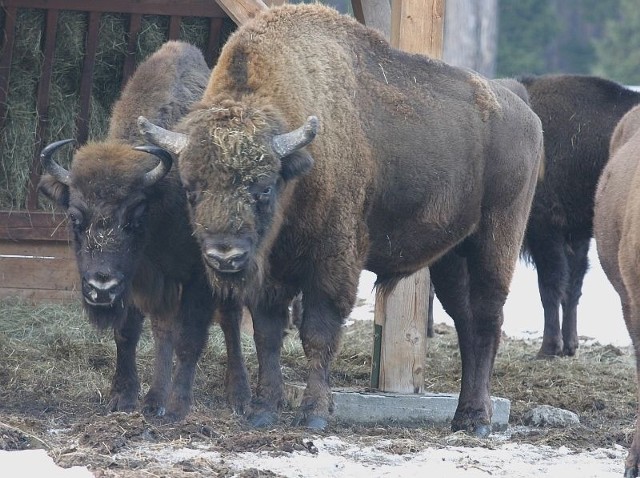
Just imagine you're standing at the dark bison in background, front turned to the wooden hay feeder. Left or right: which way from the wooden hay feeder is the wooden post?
left

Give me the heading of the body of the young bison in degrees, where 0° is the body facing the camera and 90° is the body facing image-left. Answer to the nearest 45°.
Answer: approximately 45°
